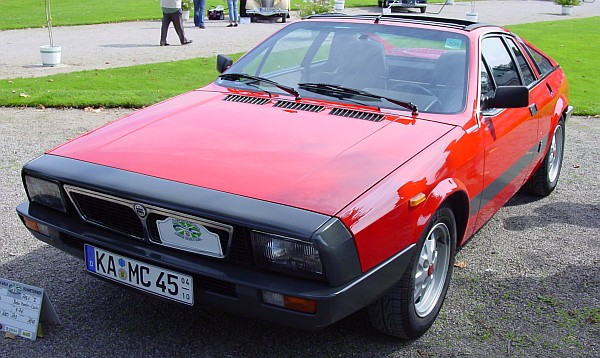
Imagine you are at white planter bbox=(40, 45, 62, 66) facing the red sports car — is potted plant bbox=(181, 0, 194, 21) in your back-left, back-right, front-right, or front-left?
back-left

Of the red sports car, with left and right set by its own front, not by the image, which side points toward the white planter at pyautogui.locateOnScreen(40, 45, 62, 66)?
right

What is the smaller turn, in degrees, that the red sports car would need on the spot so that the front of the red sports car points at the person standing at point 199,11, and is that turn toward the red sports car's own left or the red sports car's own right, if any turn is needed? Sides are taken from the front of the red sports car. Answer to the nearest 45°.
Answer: approximately 135° to the red sports car's own right

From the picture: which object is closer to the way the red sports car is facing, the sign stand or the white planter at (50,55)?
the sign stand

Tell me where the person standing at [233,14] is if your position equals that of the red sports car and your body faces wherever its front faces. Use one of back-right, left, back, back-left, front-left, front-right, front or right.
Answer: back-right

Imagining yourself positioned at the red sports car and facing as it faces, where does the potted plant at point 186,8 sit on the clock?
The potted plant is roughly at 4 o'clock from the red sports car.

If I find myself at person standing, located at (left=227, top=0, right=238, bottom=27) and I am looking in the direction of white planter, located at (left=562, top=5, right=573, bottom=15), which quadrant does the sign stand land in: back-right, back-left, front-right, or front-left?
back-right

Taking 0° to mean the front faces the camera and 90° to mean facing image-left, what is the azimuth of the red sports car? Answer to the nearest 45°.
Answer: approximately 45°

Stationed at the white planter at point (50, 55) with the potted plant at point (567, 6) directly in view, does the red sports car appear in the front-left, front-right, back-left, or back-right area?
back-right

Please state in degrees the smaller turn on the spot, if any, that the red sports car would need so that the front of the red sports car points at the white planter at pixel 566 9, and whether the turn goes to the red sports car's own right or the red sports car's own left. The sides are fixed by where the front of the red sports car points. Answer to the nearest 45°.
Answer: approximately 180°

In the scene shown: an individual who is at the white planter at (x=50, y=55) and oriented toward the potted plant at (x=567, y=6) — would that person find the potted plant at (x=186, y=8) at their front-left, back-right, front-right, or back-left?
front-left
